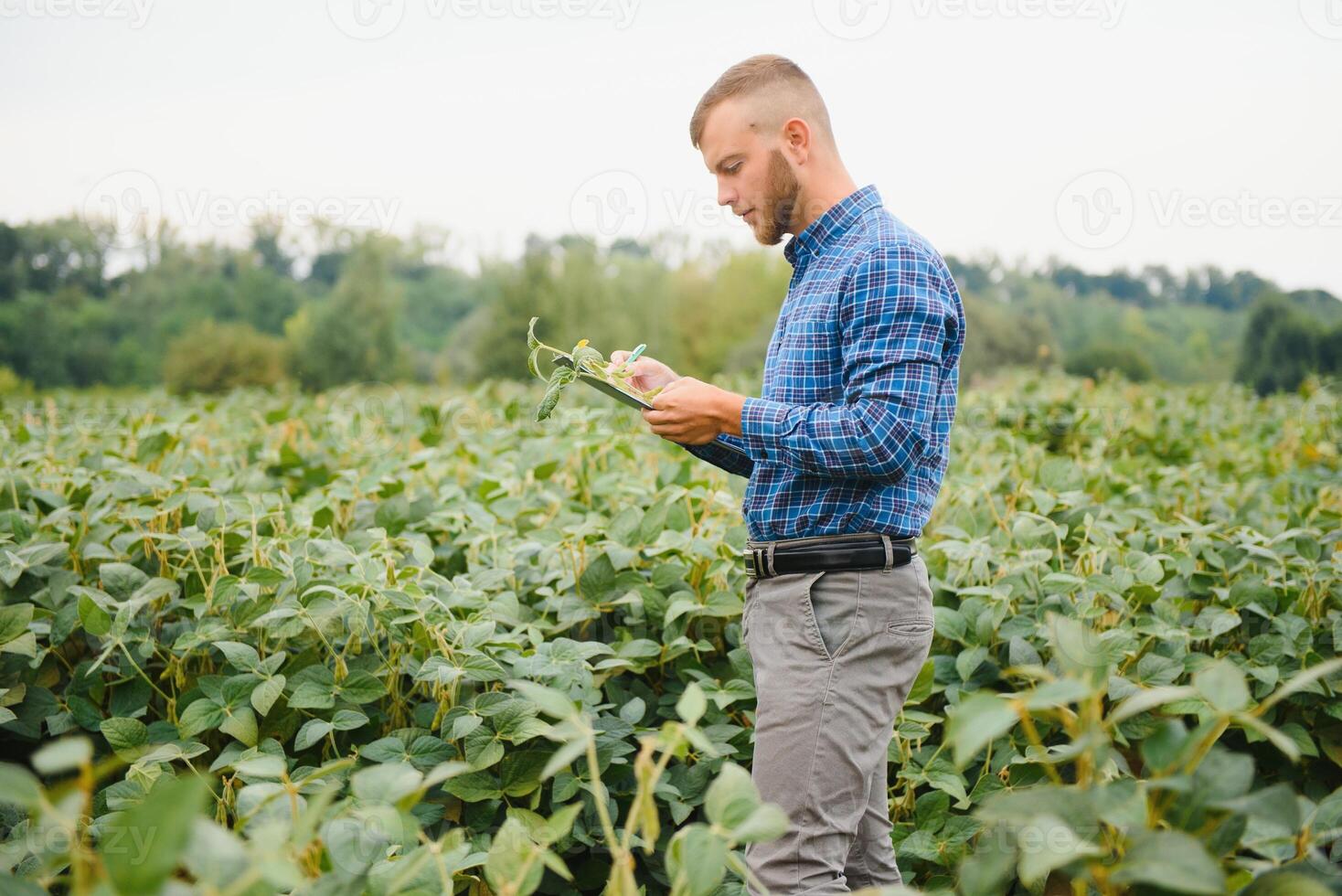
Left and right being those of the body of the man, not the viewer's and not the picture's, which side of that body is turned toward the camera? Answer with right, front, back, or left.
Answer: left

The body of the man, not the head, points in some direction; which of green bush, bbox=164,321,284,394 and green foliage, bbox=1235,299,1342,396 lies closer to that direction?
the green bush

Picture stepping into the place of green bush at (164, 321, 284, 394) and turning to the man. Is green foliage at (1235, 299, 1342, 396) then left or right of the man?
left

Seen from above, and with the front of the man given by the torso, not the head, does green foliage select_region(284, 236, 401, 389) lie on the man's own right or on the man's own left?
on the man's own right

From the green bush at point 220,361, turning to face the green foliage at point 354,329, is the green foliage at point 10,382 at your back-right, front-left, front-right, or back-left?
back-left

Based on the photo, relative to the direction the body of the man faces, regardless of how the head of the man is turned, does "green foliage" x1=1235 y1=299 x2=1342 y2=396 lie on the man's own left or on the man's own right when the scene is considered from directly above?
on the man's own right

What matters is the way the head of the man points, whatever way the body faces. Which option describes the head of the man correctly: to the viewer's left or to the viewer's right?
to the viewer's left
